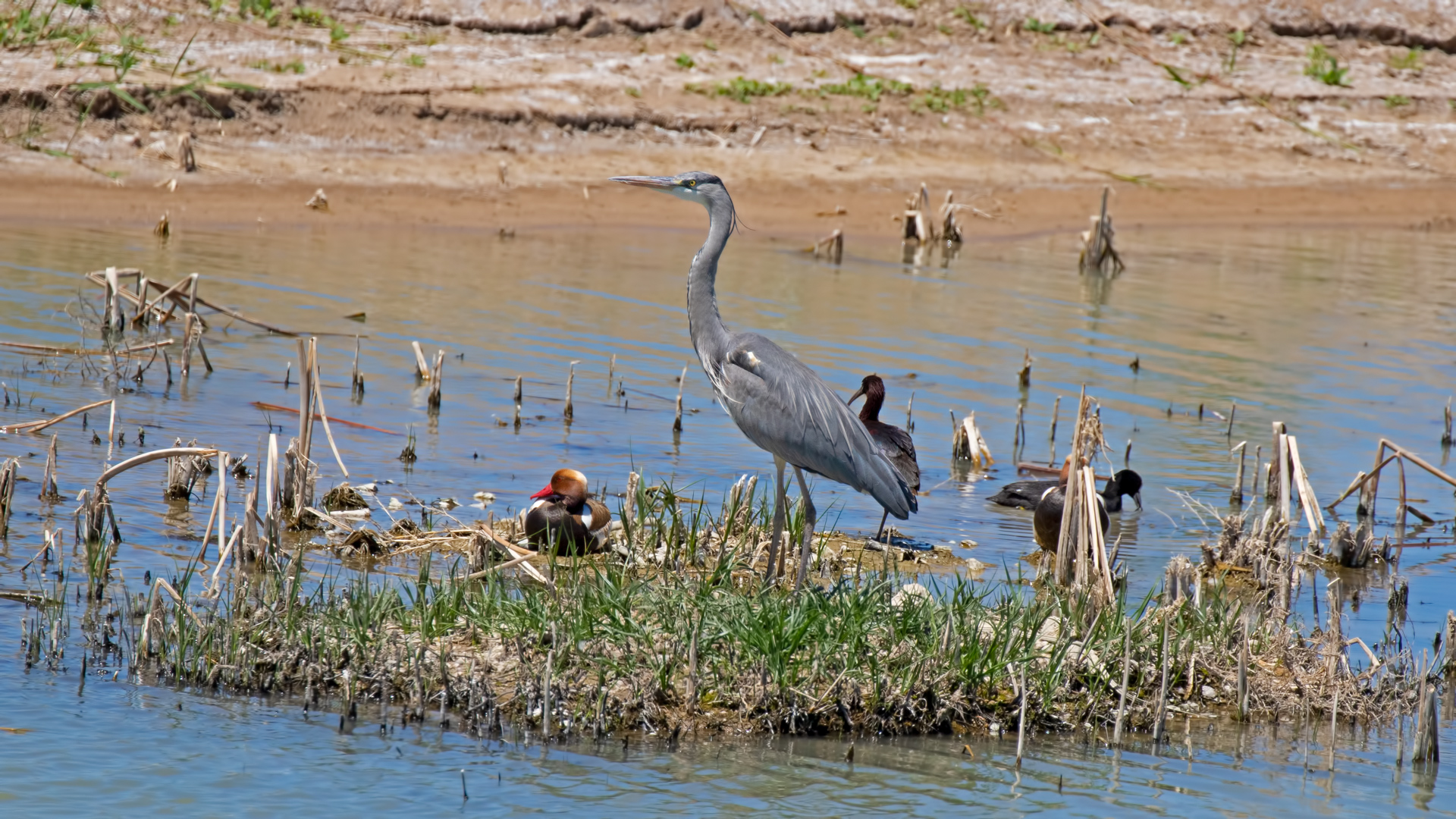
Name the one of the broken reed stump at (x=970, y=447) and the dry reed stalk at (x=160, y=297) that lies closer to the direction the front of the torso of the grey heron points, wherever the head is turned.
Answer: the dry reed stalk

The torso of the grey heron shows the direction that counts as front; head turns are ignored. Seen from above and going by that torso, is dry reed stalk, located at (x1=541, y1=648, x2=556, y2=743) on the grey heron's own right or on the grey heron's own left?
on the grey heron's own left

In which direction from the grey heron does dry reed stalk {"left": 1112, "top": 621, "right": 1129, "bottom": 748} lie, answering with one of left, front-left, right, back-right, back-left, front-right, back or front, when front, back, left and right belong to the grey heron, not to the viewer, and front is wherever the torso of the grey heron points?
back-left

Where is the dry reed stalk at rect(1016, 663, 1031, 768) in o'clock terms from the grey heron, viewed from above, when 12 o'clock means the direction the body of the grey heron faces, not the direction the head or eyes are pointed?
The dry reed stalk is roughly at 8 o'clock from the grey heron.

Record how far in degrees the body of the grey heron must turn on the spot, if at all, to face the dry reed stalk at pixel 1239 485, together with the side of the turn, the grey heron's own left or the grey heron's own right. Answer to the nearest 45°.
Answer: approximately 135° to the grey heron's own right

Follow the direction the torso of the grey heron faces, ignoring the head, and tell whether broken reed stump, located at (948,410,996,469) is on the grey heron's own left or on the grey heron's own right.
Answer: on the grey heron's own right

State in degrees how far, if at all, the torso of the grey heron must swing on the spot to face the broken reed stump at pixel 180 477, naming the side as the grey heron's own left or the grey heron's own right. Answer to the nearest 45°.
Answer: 0° — it already faces it

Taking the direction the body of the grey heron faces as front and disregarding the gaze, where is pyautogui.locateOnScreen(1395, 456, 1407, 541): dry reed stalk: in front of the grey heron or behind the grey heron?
behind

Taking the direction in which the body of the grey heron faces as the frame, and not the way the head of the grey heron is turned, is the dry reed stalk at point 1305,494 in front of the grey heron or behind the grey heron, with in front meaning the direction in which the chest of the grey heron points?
behind

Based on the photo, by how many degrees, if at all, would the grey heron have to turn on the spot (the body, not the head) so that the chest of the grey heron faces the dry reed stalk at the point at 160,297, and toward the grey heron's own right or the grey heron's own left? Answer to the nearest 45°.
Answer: approximately 45° to the grey heron's own right

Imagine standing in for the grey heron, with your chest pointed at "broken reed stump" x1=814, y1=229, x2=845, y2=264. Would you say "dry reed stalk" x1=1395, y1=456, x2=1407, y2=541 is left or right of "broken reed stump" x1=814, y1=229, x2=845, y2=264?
right

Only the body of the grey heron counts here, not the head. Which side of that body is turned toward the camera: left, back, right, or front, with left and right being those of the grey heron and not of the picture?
left

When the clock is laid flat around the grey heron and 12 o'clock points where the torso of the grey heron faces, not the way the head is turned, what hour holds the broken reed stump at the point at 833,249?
The broken reed stump is roughly at 3 o'clock from the grey heron.

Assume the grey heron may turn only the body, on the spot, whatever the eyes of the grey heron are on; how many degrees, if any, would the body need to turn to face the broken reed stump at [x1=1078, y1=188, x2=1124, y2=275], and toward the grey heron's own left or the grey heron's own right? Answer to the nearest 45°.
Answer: approximately 90° to the grey heron's own right
